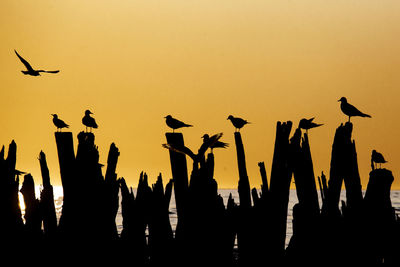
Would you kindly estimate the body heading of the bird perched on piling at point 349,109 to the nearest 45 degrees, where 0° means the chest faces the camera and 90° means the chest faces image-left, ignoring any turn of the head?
approximately 90°

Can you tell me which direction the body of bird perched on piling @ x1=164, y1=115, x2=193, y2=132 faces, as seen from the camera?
to the viewer's left

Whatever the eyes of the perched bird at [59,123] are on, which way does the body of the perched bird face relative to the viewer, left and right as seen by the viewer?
facing to the left of the viewer

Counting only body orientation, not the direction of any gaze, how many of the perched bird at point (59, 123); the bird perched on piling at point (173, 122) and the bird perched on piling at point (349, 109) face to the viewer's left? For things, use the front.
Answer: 3
